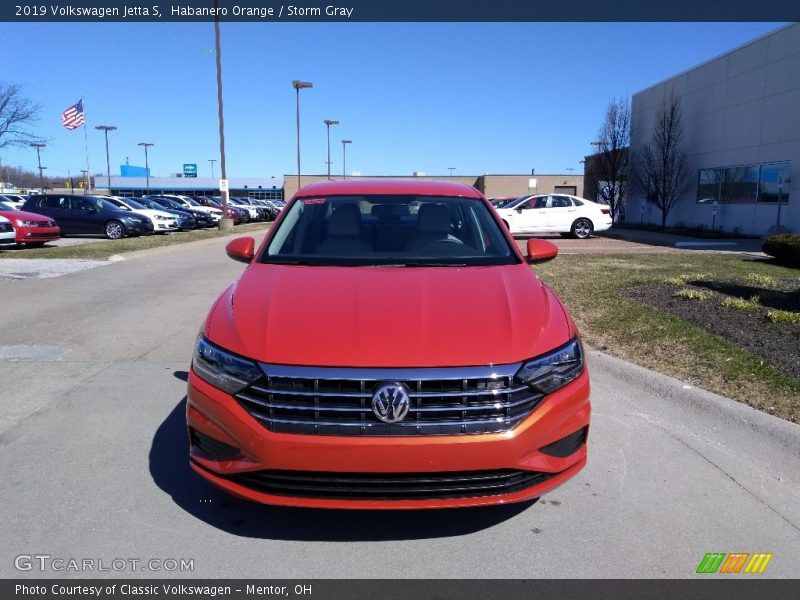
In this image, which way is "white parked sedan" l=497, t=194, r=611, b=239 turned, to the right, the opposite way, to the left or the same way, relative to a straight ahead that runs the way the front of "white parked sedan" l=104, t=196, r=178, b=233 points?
the opposite way

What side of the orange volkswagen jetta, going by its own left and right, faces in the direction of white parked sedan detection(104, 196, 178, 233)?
back

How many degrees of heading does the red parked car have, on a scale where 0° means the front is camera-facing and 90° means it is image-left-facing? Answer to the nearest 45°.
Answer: approximately 315°

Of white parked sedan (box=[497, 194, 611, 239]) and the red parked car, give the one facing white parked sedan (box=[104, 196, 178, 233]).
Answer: white parked sedan (box=[497, 194, 611, 239])

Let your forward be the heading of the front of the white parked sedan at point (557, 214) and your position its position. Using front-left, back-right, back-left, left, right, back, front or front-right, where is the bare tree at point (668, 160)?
back-right

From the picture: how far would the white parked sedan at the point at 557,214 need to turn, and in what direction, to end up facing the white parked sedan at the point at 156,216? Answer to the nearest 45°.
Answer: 0° — it already faces it

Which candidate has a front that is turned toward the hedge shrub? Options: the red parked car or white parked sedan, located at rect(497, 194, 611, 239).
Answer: the red parked car

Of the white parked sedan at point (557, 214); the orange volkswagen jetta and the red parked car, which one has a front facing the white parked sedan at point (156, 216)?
the white parked sedan at point (557, 214)

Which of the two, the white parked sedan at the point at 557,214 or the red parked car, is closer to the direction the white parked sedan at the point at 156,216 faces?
the white parked sedan

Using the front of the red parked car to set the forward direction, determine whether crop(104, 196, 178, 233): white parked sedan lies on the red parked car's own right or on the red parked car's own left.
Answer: on the red parked car's own left

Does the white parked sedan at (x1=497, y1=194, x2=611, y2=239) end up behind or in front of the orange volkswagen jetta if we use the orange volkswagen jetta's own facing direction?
behind

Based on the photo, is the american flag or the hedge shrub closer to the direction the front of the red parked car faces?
the hedge shrub

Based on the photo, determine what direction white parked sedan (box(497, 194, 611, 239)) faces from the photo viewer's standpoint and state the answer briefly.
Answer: facing to the left of the viewer
